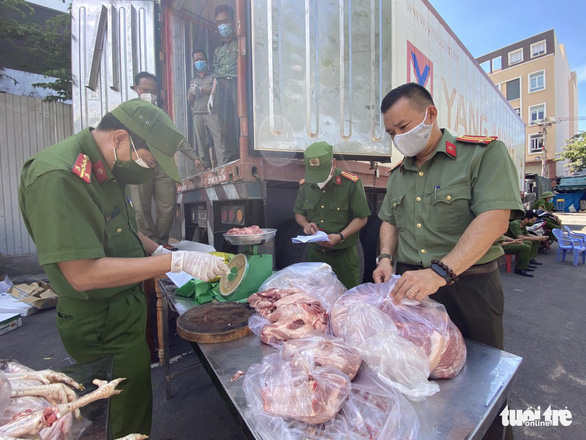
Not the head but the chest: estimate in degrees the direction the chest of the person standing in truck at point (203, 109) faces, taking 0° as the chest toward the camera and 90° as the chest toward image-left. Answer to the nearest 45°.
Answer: approximately 0°

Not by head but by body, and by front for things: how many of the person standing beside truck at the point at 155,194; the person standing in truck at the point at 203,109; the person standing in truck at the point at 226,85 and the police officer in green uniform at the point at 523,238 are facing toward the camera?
3

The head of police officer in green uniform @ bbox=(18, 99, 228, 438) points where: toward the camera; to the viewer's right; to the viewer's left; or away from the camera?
to the viewer's right

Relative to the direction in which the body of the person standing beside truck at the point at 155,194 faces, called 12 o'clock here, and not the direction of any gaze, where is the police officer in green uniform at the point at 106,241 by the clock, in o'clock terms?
The police officer in green uniform is roughly at 12 o'clock from the person standing beside truck.

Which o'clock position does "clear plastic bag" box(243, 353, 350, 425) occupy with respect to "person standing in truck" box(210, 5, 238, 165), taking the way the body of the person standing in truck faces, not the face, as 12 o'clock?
The clear plastic bag is roughly at 12 o'clock from the person standing in truck.

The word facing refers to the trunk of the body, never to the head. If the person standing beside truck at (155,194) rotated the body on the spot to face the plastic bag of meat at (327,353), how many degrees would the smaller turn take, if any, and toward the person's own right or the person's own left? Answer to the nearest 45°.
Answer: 0° — they already face it

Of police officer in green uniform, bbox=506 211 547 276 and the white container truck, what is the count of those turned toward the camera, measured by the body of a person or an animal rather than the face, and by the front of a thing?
0
